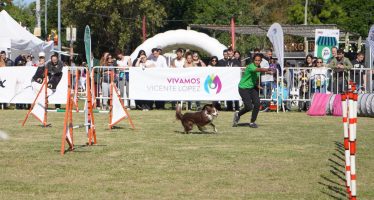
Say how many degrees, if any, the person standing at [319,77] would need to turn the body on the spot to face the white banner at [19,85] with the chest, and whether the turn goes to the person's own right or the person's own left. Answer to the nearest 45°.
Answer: approximately 90° to the person's own right

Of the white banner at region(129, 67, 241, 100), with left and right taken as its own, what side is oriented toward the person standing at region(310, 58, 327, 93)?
left

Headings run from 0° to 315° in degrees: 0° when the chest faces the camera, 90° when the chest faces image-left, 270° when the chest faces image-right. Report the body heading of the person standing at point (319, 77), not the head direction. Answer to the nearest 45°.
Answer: approximately 0°

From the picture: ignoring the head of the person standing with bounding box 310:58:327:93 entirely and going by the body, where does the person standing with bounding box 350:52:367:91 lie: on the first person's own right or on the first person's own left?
on the first person's own left

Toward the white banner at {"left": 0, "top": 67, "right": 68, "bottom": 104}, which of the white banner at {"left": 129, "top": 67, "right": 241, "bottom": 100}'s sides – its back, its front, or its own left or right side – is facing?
right

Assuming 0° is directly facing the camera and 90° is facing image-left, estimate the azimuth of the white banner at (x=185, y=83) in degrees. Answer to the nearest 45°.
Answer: approximately 0°
